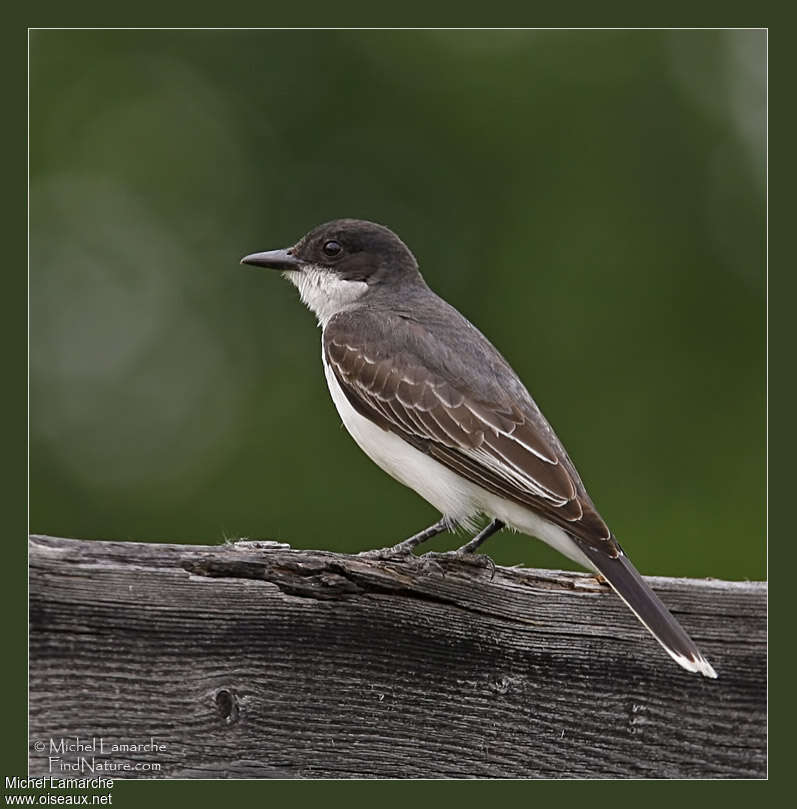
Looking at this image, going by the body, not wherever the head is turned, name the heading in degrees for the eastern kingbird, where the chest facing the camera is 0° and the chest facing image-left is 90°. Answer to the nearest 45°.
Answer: approximately 90°
